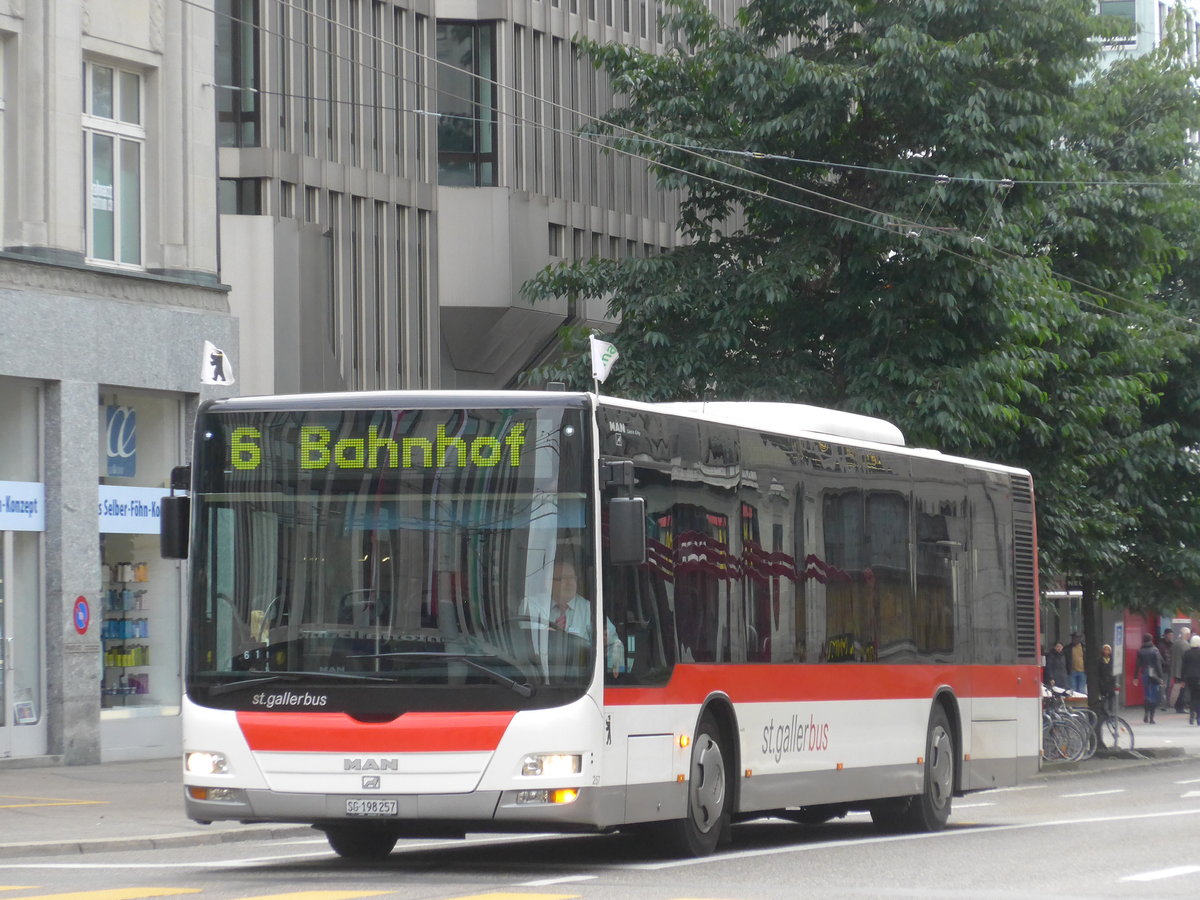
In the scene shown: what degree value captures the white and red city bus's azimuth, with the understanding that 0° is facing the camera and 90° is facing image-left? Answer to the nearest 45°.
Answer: approximately 45°

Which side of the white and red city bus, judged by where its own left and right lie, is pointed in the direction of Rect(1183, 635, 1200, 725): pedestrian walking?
back

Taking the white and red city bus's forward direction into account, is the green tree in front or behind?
behind
